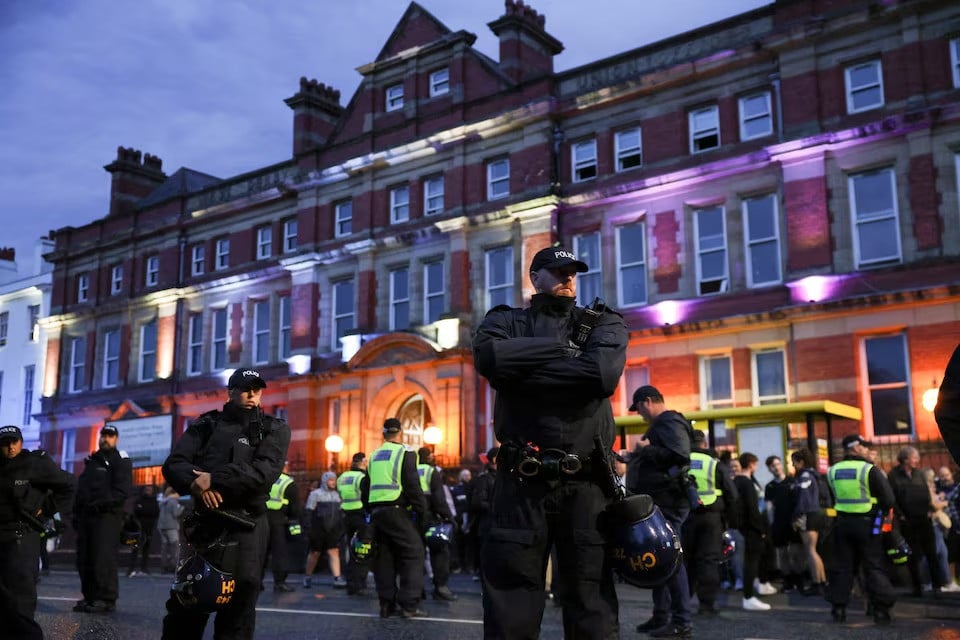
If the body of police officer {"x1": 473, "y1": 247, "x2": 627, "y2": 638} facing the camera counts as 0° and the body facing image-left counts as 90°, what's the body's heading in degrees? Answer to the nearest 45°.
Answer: approximately 0°

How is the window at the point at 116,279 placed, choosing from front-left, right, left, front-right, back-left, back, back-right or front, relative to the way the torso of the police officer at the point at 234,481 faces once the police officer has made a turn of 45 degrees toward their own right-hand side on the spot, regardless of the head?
back-right

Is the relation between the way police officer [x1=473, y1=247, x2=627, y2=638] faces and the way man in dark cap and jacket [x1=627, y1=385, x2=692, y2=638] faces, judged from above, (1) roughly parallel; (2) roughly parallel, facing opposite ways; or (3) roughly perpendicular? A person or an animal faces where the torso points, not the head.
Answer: roughly perpendicular

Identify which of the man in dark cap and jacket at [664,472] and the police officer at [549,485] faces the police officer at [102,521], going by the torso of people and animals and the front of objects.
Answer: the man in dark cap and jacket at [664,472]

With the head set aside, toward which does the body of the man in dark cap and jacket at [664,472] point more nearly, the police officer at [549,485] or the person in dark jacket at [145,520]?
the person in dark jacket

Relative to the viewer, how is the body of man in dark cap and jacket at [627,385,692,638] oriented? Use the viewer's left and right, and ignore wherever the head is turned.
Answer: facing to the left of the viewer
